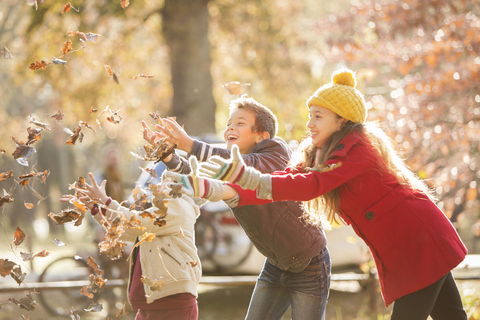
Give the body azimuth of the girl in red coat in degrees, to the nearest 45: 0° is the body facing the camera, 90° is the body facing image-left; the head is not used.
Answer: approximately 90°

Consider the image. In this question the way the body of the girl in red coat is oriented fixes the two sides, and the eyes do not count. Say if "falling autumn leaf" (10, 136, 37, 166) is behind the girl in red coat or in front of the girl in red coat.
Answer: in front

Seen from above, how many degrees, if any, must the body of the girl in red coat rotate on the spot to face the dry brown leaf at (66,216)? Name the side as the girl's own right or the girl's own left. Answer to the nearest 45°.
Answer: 0° — they already face it

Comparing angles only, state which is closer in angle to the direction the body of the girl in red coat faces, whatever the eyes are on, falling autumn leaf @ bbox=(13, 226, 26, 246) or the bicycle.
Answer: the falling autumn leaf
